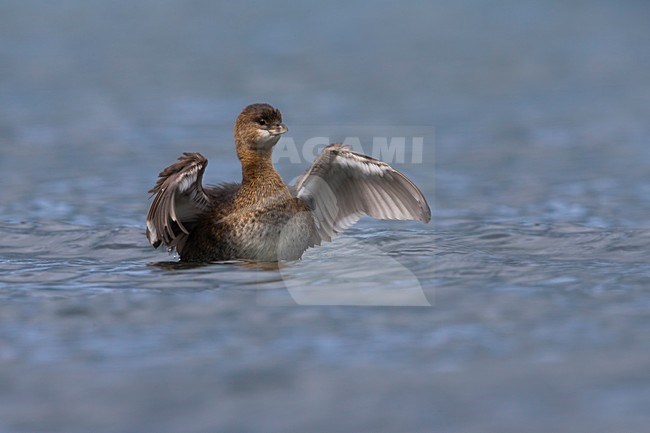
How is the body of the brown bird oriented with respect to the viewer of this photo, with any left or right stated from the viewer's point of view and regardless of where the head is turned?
facing the viewer and to the right of the viewer
